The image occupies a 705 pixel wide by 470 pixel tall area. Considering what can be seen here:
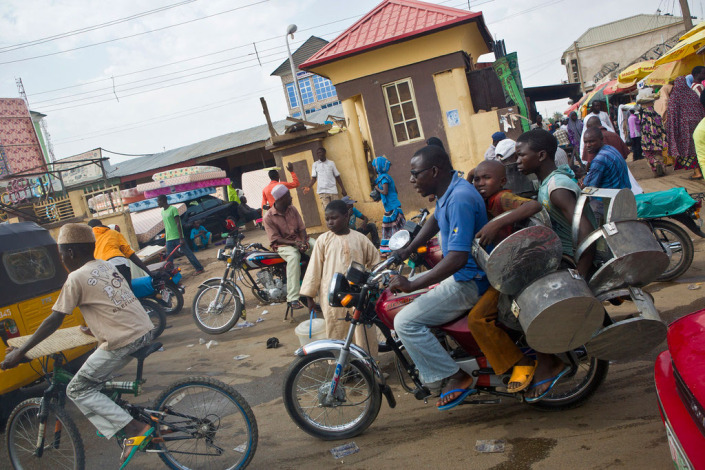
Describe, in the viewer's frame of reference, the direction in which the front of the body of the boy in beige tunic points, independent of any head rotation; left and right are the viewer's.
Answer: facing the viewer

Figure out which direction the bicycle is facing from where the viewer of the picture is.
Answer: facing to the left of the viewer

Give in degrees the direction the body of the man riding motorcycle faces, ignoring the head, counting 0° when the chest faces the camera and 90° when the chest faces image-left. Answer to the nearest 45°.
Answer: approximately 90°

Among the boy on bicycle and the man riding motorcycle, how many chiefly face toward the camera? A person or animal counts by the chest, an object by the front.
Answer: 0

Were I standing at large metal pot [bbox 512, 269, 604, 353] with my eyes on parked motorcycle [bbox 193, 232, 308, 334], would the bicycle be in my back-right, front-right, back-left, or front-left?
front-left

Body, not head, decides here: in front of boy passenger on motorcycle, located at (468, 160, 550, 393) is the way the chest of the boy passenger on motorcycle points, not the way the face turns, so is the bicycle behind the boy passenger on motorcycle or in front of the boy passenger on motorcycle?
in front

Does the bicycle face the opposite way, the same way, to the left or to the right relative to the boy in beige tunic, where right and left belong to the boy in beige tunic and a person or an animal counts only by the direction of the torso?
to the right

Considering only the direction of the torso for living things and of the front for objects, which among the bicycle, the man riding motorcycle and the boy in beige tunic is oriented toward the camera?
the boy in beige tunic

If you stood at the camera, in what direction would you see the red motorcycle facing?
facing to the left of the viewer

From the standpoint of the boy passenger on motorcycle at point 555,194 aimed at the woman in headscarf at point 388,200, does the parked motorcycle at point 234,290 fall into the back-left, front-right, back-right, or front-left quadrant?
front-left
